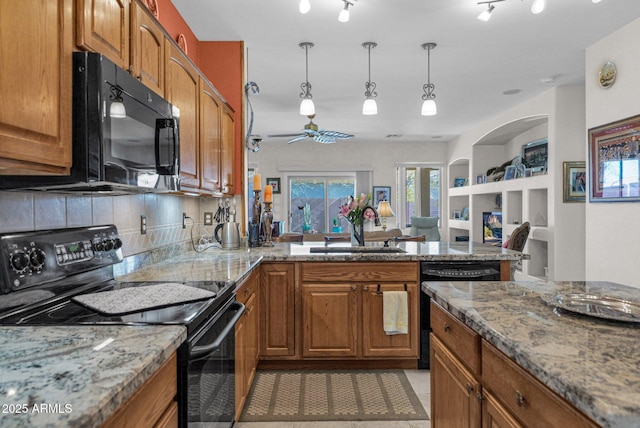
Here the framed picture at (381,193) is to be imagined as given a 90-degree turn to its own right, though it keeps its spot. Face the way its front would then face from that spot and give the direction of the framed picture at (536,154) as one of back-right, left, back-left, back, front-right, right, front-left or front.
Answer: back-left

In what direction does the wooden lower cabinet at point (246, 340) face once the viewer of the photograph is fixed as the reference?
facing to the right of the viewer

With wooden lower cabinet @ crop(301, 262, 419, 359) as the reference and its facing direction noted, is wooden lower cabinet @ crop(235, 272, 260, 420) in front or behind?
in front

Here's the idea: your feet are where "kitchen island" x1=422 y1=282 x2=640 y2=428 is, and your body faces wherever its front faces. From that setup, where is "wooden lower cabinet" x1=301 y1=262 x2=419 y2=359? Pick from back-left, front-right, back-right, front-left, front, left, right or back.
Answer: right

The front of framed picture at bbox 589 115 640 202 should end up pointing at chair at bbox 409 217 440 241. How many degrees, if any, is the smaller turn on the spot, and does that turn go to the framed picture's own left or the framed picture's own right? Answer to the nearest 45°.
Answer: approximately 90° to the framed picture's own right

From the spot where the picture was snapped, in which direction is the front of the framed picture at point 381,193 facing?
facing the viewer

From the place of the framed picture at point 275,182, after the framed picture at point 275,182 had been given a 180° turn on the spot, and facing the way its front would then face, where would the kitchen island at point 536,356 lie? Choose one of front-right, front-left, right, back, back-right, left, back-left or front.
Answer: back

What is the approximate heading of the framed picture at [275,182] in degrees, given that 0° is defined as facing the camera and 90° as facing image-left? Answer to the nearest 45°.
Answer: approximately 0°

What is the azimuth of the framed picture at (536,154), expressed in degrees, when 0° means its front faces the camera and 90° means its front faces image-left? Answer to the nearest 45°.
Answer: approximately 45°

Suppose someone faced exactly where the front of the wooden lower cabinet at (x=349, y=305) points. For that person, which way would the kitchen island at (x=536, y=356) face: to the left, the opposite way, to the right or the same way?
to the right

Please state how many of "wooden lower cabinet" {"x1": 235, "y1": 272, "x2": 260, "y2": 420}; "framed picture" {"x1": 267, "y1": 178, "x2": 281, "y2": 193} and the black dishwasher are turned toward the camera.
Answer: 2

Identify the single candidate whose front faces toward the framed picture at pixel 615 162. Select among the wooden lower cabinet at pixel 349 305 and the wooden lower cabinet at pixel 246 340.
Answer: the wooden lower cabinet at pixel 246 340

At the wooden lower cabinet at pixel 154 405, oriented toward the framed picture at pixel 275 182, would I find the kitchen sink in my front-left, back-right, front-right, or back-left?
front-right

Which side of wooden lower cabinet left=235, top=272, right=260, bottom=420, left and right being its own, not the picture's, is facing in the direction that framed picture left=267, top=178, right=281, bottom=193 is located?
left

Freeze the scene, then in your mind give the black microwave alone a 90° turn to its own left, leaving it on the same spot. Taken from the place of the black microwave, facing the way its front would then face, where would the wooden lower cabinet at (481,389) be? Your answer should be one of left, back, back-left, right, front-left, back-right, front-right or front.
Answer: right
